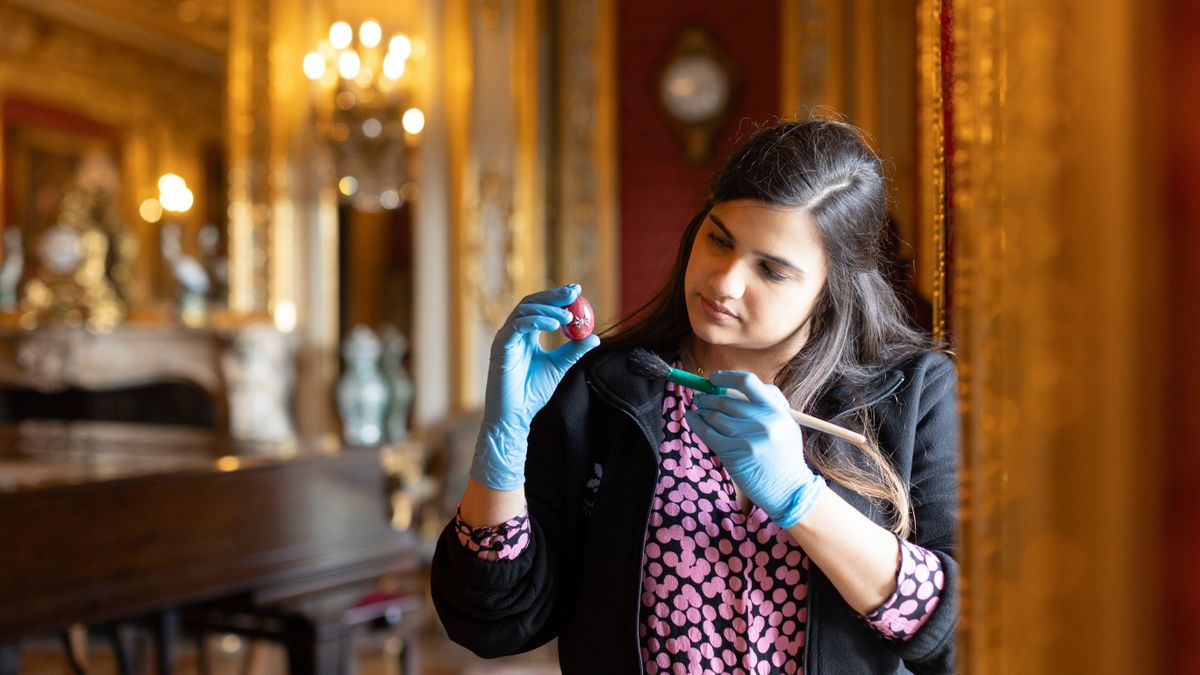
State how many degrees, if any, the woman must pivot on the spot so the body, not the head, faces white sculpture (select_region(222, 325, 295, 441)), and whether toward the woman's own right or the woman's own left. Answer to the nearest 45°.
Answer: approximately 135° to the woman's own right

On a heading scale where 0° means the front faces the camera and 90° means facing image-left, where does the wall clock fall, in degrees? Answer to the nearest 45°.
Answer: approximately 0°

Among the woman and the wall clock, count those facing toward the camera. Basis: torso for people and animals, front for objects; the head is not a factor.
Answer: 2

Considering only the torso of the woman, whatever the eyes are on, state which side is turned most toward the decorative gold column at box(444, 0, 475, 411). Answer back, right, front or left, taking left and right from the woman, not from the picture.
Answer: back

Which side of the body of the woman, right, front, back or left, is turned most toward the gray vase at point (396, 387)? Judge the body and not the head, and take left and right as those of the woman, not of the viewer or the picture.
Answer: back

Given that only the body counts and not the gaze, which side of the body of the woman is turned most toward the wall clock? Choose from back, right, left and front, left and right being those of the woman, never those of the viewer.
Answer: back

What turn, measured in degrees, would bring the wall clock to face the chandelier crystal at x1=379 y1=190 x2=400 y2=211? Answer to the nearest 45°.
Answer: approximately 90° to its right

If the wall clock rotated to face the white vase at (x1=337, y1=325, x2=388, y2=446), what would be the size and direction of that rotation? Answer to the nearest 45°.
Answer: approximately 90° to its right

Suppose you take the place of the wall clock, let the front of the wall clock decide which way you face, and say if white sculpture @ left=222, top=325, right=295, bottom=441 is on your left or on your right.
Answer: on your right

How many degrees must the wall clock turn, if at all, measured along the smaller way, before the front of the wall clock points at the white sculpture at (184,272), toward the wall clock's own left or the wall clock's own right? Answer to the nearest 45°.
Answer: approximately 90° to the wall clock's own right

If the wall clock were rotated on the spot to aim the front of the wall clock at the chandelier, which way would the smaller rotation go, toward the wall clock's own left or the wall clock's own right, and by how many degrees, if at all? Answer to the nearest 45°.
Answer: approximately 90° to the wall clock's own right
